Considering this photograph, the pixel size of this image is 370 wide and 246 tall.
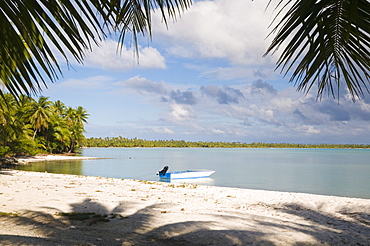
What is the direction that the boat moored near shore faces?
to the viewer's right
